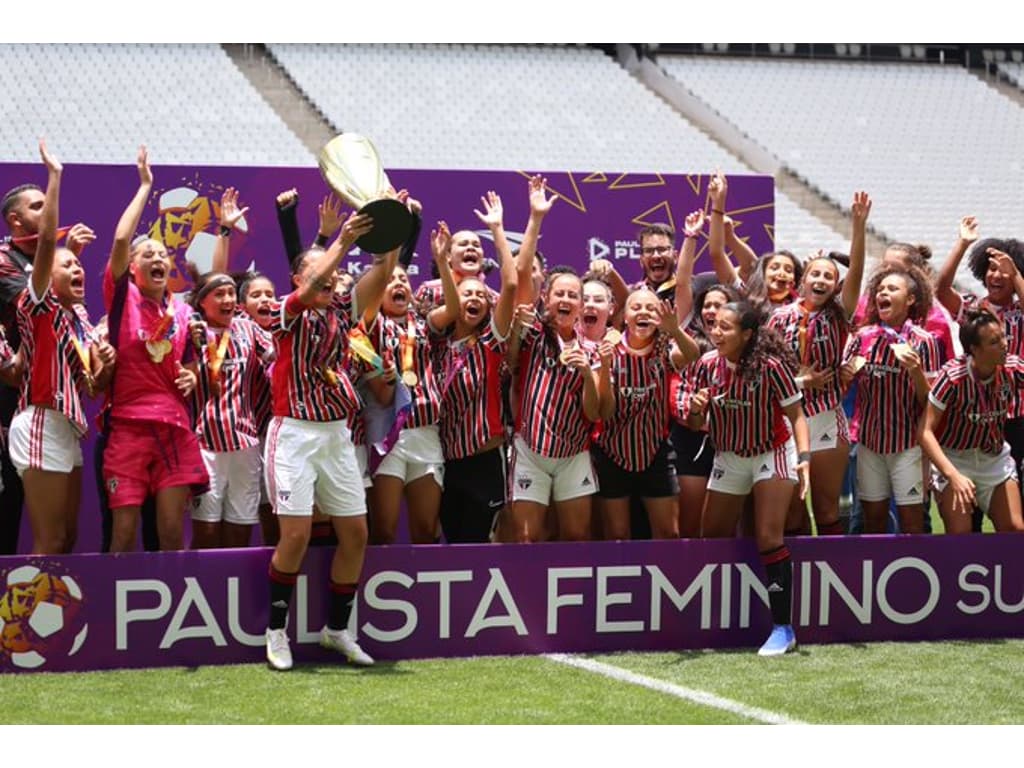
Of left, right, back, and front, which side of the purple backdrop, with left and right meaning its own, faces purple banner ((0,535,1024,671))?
front

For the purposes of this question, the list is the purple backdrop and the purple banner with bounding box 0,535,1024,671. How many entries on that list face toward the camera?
2

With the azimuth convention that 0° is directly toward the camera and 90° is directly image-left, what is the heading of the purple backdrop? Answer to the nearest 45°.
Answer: approximately 0°

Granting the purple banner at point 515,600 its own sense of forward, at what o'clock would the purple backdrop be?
The purple backdrop is roughly at 5 o'clock from the purple banner.

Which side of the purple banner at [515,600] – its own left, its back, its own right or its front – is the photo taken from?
front
